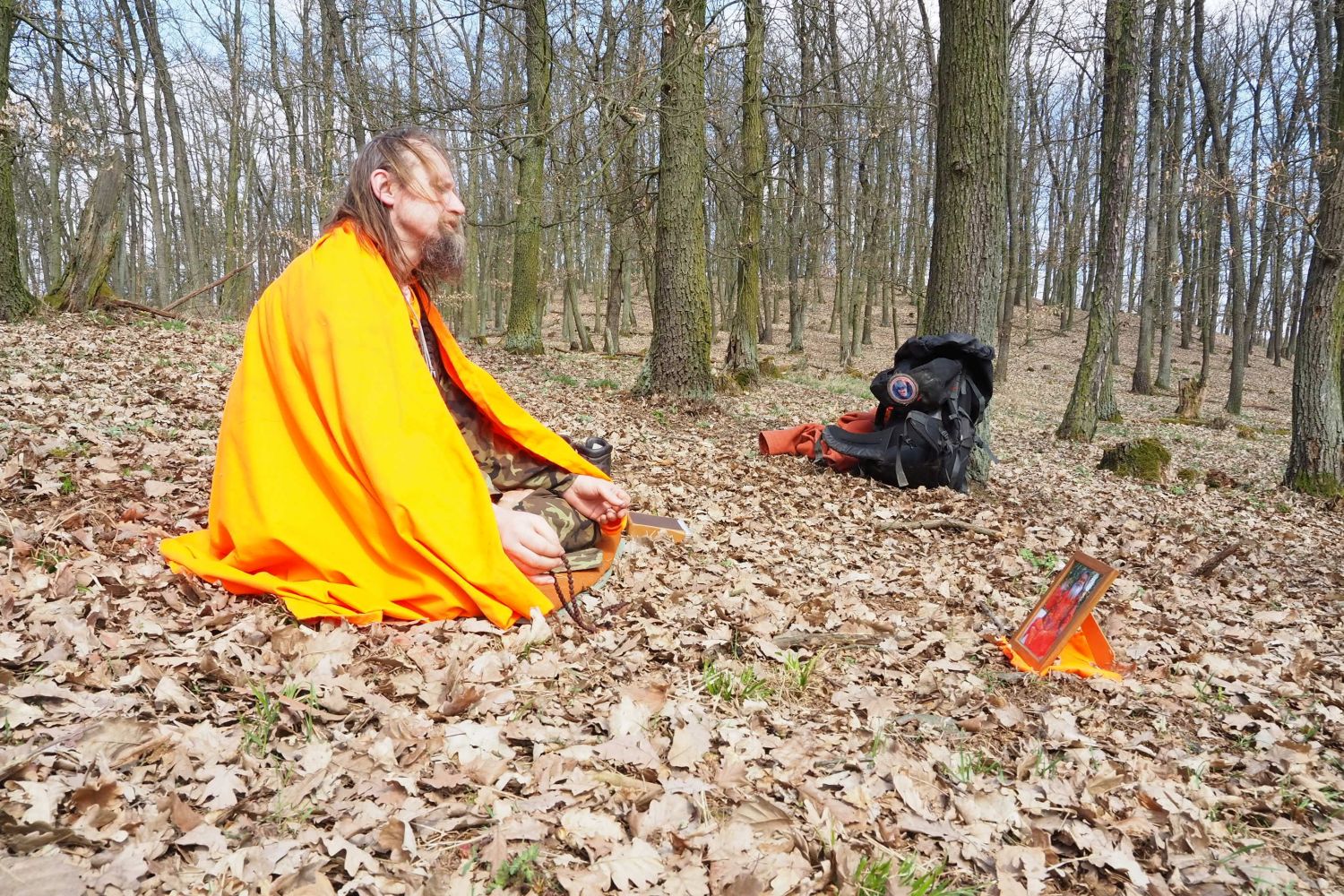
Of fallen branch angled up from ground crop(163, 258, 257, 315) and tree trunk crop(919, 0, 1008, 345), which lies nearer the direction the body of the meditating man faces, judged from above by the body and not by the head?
the tree trunk

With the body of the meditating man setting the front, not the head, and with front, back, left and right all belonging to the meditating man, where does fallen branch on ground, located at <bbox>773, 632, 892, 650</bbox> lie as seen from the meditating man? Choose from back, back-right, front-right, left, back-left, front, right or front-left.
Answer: front

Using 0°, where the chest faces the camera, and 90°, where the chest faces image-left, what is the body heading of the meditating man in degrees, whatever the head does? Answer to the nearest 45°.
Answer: approximately 270°

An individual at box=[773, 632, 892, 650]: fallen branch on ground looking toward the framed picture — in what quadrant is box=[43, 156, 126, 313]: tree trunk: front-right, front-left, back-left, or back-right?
back-left

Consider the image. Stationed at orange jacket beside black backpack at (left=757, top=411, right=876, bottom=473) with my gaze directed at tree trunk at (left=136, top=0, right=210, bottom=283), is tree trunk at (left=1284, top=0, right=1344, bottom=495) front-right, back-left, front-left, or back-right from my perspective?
back-right

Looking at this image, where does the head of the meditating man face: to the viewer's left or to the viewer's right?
to the viewer's right

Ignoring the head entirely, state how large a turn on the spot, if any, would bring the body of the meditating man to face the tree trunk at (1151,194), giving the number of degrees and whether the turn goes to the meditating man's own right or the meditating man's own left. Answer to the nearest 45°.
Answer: approximately 45° to the meditating man's own left

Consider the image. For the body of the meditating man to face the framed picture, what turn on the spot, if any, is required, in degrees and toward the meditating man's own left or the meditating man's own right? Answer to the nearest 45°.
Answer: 0° — they already face it

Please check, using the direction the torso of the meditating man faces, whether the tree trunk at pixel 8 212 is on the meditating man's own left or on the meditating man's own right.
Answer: on the meditating man's own left

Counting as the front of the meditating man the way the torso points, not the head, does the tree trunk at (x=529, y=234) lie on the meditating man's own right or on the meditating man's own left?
on the meditating man's own left

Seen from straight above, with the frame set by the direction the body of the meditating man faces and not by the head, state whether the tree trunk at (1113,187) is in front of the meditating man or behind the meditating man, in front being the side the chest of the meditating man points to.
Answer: in front

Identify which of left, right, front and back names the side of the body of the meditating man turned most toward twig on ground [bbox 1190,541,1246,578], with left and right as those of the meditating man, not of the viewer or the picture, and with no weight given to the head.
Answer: front

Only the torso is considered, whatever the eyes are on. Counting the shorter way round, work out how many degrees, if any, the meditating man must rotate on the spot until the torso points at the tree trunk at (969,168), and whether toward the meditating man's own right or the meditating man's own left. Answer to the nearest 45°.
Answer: approximately 45° to the meditating man's own left
